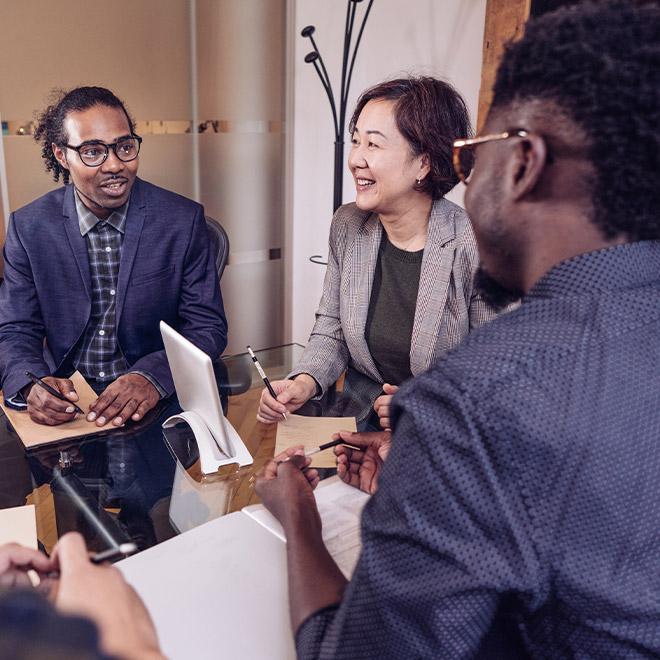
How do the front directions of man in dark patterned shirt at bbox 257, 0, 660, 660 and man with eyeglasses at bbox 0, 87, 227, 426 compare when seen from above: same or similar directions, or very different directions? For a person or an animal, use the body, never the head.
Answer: very different directions

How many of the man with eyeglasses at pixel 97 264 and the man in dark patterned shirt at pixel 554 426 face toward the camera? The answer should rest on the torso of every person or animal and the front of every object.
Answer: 1

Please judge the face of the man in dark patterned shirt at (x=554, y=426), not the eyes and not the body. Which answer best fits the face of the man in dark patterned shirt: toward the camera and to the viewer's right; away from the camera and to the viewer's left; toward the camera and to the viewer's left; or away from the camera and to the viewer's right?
away from the camera and to the viewer's left

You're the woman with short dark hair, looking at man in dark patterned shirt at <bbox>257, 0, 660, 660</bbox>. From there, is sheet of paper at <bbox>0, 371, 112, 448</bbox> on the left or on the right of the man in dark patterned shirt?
right

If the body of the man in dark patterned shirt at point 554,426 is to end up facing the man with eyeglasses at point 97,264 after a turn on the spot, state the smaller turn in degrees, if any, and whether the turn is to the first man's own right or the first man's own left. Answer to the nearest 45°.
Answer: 0° — they already face them

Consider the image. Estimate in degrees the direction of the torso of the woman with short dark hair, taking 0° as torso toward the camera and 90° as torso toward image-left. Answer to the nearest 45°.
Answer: approximately 45°

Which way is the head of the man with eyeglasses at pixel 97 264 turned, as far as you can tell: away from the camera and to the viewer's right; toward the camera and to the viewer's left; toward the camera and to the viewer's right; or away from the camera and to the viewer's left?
toward the camera and to the viewer's right

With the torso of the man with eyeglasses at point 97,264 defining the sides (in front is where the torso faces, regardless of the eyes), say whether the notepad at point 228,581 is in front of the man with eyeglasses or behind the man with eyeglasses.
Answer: in front

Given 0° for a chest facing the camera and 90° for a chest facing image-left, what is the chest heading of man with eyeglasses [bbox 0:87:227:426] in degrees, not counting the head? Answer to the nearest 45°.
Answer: approximately 0°

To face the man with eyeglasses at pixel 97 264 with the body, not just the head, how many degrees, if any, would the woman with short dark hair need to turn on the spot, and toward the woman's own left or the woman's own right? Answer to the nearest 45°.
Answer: approximately 45° to the woman's own right

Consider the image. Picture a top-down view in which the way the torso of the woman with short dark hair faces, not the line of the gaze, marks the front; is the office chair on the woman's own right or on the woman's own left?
on the woman's own right

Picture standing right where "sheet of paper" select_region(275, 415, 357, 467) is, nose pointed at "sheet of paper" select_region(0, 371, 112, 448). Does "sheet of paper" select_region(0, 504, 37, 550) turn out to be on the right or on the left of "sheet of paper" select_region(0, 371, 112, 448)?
left

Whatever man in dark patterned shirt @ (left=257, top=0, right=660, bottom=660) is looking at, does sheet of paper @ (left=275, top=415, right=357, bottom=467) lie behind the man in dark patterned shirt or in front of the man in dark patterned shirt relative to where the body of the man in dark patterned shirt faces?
in front

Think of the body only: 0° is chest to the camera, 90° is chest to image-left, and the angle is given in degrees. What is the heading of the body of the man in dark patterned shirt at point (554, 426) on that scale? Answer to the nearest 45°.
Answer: approximately 135°
